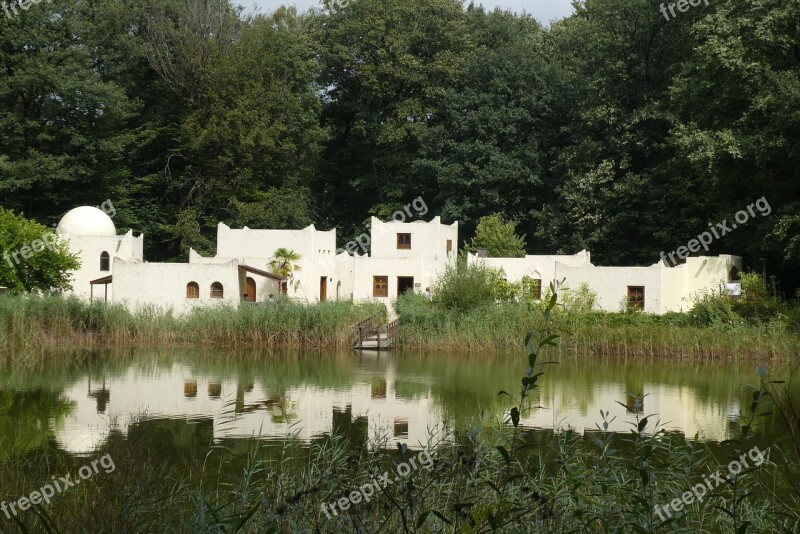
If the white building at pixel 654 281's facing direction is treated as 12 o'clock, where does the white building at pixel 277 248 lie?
the white building at pixel 277 248 is roughly at 3 o'clock from the white building at pixel 654 281.

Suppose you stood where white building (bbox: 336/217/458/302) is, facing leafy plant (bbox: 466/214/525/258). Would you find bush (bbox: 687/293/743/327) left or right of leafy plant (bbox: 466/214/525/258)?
right

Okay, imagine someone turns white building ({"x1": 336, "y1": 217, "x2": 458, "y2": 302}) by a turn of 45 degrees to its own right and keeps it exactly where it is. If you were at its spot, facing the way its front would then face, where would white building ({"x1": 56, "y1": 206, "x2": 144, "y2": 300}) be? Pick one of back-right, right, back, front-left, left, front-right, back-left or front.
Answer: front-right

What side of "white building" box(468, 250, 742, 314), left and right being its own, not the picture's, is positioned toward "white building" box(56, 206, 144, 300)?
right

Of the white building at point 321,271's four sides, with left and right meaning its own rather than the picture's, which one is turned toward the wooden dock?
front

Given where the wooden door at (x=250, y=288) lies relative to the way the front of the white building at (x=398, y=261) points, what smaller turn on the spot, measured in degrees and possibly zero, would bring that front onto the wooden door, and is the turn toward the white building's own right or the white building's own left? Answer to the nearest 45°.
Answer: approximately 90° to the white building's own right

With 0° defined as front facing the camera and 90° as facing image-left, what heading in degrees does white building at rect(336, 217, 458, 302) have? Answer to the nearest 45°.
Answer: approximately 0°

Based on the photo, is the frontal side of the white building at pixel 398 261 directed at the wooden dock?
yes

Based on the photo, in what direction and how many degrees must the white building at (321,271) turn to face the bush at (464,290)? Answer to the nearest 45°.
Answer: approximately 45° to its left

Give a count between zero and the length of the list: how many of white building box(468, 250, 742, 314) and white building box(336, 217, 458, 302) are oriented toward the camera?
2

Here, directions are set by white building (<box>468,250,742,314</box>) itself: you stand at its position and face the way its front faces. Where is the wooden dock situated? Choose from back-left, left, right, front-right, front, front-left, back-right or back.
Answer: front-right

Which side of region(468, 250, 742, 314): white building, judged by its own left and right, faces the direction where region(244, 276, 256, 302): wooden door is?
right
